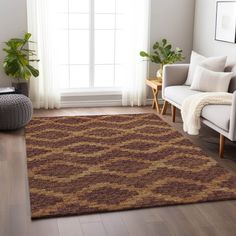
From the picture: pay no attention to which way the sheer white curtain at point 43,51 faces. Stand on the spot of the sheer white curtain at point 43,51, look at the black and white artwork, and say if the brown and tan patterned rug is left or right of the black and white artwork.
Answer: right

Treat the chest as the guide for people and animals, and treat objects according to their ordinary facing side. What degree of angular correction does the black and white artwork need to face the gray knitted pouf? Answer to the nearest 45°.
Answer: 0° — it already faces it

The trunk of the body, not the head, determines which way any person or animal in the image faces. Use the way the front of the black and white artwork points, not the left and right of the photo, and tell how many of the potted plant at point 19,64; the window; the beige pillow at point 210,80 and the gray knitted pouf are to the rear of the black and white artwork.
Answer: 0

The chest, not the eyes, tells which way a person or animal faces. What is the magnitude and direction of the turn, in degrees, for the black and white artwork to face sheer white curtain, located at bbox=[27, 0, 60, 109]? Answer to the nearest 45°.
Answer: approximately 45° to its right

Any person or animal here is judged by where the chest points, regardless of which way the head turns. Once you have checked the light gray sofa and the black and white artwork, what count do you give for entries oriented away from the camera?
0

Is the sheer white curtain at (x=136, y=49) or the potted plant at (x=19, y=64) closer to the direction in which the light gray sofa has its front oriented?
the potted plant

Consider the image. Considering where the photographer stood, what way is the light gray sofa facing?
facing the viewer and to the left of the viewer

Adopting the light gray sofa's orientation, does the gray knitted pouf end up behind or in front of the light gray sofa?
in front

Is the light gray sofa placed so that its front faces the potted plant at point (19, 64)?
no

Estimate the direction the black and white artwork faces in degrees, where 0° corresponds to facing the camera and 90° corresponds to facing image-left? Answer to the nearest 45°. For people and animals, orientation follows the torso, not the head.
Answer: approximately 45°

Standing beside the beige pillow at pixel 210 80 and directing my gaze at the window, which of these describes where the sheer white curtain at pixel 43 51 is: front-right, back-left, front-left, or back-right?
front-left

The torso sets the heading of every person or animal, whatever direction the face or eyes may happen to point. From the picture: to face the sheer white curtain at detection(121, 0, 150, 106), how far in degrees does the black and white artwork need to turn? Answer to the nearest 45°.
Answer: approximately 45° to its right

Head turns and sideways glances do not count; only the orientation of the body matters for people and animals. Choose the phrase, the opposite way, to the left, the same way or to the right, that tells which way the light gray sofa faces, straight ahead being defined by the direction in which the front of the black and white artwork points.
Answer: the same way
